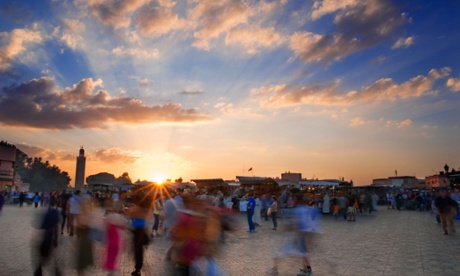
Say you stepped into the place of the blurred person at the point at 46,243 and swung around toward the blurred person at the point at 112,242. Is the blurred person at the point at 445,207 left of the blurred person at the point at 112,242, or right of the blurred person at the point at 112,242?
left

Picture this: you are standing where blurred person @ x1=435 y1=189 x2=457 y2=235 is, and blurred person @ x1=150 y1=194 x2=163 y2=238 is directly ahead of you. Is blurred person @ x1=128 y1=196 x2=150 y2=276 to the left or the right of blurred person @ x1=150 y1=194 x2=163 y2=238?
left
